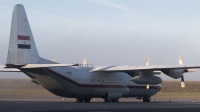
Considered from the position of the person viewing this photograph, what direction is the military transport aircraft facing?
facing away from the viewer and to the right of the viewer
